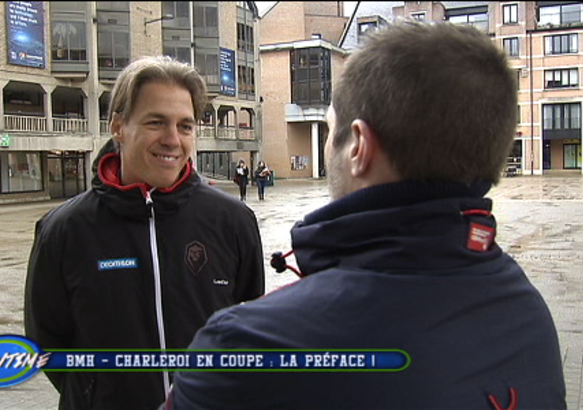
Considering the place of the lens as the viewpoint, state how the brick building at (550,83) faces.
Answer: facing the viewer

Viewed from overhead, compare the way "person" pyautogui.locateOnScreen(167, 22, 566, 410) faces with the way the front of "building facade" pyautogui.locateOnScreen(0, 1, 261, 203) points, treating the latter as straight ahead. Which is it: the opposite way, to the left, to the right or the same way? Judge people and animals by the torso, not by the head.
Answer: the opposite way

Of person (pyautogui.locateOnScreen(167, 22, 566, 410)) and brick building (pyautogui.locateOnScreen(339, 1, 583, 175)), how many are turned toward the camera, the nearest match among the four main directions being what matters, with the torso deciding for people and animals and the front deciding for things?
1

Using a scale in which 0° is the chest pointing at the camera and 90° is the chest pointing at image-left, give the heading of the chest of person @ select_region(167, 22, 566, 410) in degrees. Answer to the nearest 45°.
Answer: approximately 135°

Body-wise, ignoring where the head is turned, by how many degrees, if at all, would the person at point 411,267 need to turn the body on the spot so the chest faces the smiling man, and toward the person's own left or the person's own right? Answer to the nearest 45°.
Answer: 0° — they already face them

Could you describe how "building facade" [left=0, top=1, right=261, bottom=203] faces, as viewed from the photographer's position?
facing the viewer and to the right of the viewer

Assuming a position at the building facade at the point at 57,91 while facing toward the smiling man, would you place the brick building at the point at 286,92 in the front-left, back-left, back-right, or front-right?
back-left

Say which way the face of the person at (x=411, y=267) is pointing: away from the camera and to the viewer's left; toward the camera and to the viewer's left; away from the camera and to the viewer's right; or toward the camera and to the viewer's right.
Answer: away from the camera and to the viewer's left

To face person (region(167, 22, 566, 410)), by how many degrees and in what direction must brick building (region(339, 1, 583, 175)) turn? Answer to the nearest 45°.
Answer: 0° — it already faces them

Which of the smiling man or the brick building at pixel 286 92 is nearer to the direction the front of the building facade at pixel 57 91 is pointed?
the smiling man

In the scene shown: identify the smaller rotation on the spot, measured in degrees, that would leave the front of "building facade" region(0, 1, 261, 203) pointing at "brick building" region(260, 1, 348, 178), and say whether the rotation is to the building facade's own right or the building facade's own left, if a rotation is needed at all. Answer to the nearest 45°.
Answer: approximately 90° to the building facade's own left

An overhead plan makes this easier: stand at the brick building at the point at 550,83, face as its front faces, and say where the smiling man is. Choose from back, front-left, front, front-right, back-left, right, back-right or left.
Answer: front

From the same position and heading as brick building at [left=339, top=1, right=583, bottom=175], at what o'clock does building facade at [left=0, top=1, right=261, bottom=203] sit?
The building facade is roughly at 3 o'clock from the brick building.

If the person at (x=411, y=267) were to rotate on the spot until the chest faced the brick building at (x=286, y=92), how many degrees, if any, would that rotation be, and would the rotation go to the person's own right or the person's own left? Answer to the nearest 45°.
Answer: approximately 45° to the person's own right

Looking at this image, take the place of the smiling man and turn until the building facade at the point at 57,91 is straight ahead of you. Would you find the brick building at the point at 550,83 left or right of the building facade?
right

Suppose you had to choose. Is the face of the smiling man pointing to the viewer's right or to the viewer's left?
to the viewer's right

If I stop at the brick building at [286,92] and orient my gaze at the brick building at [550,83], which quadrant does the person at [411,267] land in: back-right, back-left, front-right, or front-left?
back-right
